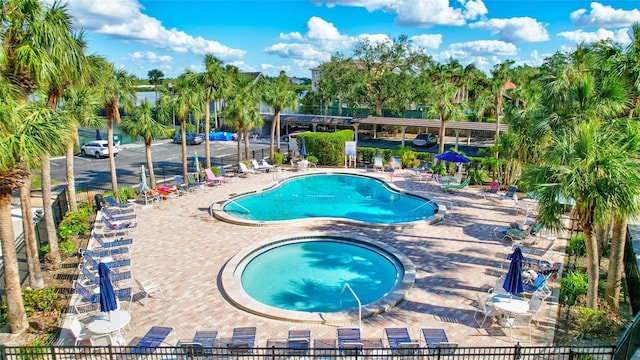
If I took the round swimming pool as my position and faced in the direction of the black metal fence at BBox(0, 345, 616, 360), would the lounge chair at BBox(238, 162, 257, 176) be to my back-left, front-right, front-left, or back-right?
back-right

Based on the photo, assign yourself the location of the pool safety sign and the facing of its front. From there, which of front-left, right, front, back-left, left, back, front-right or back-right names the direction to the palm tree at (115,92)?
front-right

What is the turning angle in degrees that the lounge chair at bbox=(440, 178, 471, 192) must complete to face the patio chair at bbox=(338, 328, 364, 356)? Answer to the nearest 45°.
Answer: approximately 90° to its left

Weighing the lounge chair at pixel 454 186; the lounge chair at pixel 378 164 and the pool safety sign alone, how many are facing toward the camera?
2

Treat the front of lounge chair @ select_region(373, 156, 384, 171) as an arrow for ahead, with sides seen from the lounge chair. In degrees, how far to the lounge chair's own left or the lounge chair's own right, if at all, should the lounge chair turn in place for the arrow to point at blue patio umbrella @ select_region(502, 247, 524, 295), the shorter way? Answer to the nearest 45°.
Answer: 0° — it already faces it

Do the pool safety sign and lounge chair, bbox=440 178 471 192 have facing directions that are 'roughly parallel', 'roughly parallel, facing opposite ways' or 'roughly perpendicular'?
roughly perpendicular

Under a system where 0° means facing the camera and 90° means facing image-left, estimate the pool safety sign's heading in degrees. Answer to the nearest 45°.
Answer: approximately 0°

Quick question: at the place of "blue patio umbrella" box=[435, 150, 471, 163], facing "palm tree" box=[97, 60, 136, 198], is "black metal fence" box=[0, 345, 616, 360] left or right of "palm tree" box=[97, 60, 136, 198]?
left

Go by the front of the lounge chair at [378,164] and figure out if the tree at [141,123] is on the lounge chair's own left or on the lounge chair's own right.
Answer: on the lounge chair's own right

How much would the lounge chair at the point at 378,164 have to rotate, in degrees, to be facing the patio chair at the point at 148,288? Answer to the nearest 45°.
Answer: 0° — it already faces it

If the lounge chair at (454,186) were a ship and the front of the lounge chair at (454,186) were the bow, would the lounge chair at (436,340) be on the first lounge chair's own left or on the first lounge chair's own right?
on the first lounge chair's own left

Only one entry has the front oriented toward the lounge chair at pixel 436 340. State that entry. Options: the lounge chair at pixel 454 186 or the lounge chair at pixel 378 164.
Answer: the lounge chair at pixel 378 164

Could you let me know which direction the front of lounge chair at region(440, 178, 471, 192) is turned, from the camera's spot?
facing to the left of the viewer

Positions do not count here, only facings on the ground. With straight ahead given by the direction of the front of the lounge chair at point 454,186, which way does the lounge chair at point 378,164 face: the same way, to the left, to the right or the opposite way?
to the left

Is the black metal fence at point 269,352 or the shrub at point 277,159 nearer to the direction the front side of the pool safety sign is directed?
the black metal fence

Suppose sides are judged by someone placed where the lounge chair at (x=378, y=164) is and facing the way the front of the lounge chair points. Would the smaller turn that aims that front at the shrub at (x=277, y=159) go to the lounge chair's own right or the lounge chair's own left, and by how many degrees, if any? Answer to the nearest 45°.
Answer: approximately 90° to the lounge chair's own right
